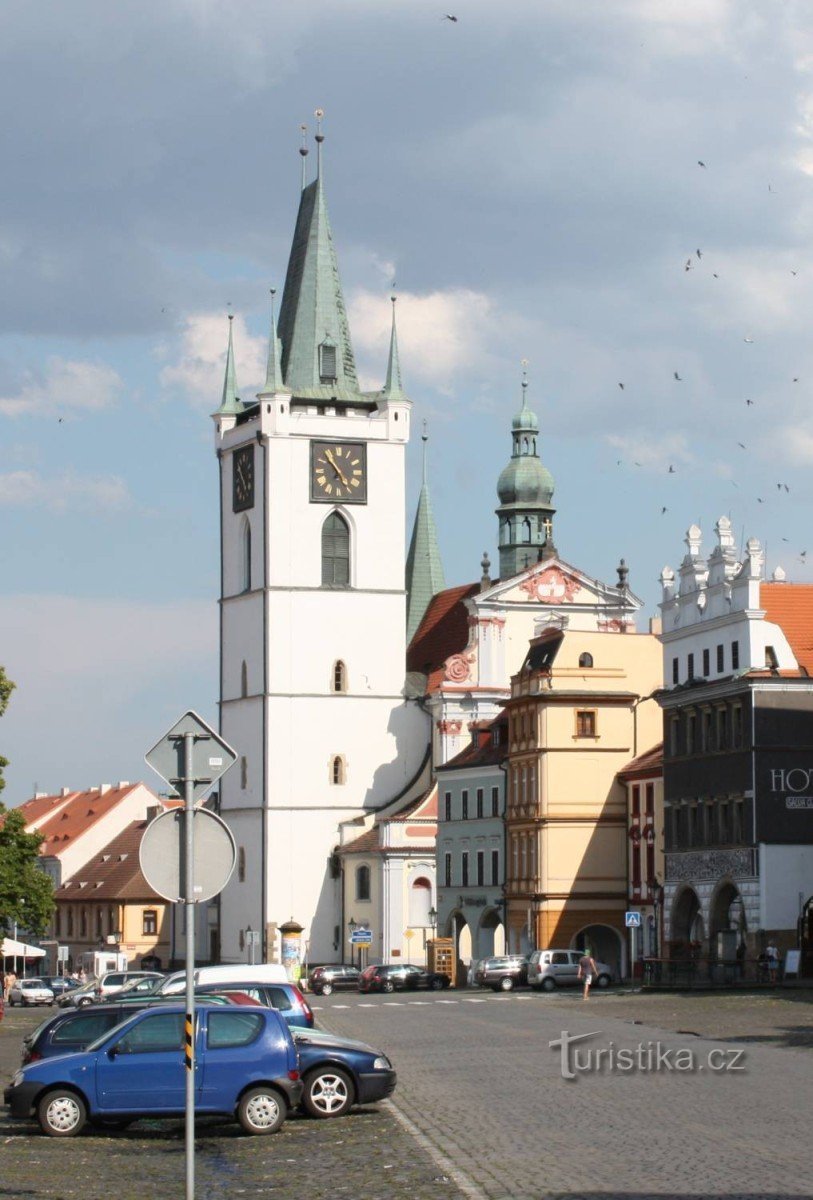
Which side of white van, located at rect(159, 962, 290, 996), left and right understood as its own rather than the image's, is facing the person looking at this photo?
left

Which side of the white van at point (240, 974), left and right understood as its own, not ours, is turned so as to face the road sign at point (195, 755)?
left

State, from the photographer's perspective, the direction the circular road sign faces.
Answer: facing away from the viewer

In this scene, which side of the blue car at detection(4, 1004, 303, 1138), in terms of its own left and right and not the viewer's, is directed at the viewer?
left

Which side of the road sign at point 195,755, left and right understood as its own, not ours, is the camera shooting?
back

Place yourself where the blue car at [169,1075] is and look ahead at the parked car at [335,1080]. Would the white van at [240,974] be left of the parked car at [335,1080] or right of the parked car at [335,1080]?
left

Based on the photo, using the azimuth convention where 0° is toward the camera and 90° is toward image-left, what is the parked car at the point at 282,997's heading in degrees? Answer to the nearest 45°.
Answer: approximately 90°

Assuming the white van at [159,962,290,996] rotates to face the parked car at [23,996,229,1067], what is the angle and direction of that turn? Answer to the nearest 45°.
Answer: approximately 90° to its left

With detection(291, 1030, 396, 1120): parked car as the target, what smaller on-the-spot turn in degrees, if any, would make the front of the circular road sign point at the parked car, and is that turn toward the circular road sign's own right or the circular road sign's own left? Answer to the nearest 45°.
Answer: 0° — it already faces it
